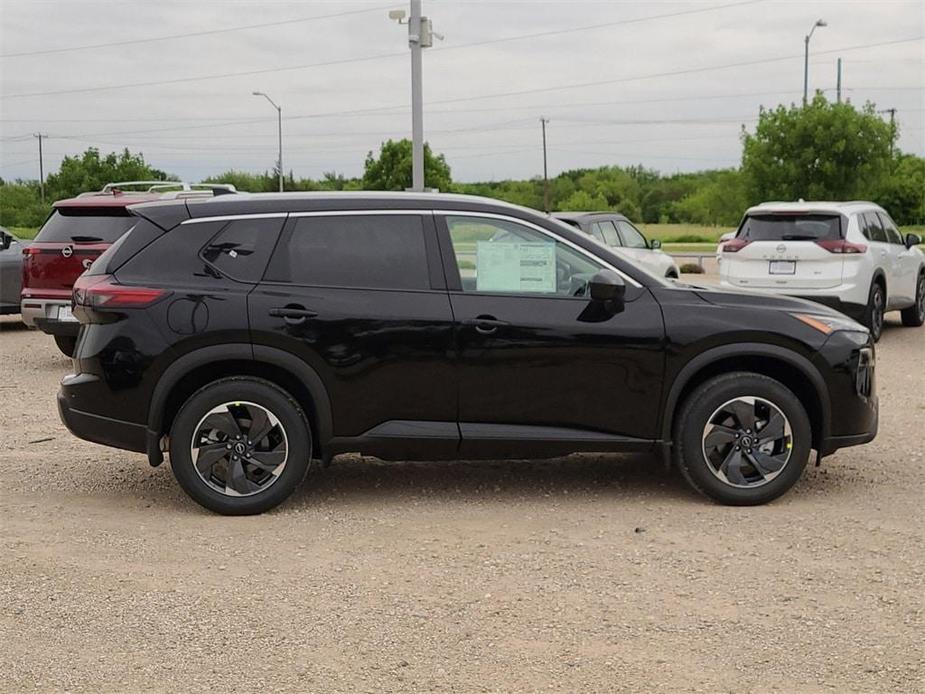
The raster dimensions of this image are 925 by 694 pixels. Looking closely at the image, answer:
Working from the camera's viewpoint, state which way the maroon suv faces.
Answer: facing away from the viewer and to the right of the viewer

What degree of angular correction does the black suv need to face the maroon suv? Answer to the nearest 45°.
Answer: approximately 135° to its left

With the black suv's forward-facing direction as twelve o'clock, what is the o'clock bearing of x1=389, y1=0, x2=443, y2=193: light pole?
The light pole is roughly at 9 o'clock from the black suv.

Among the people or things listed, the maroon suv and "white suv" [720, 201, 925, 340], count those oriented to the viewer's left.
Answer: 0

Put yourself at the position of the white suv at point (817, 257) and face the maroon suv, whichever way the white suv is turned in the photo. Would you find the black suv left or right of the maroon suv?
left

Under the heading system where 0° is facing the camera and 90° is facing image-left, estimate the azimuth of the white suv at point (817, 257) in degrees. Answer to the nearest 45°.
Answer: approximately 225°

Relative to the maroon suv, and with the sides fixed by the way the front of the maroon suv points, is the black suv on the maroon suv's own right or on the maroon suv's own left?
on the maroon suv's own right

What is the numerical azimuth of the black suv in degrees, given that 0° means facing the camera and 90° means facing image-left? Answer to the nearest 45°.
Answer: approximately 270°

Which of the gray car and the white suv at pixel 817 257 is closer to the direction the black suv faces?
the white suv

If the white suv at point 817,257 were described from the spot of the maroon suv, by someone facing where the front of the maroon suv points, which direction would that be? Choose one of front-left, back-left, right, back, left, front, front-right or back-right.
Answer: front-right

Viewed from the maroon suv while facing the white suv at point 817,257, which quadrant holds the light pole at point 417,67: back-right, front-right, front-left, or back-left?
front-left
